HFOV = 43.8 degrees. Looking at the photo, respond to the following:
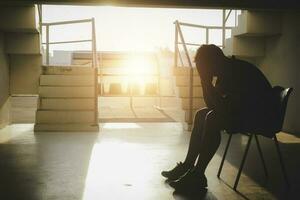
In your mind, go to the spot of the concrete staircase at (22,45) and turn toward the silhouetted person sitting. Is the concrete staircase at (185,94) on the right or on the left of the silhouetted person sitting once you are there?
left

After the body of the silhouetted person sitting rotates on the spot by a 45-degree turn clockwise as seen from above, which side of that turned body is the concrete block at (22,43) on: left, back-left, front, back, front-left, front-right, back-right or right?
front

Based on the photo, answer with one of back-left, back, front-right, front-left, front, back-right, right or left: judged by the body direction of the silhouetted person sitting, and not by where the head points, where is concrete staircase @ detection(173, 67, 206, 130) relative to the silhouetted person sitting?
right

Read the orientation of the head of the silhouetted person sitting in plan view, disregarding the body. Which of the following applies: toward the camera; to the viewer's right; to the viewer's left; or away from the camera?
to the viewer's left

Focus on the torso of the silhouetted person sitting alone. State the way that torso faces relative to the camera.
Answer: to the viewer's left

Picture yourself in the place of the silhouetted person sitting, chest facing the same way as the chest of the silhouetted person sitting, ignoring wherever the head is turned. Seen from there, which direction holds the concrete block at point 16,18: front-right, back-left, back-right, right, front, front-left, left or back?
front-right

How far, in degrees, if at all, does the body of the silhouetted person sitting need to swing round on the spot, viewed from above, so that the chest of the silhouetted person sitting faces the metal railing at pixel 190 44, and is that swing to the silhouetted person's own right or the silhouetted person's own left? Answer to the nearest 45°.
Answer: approximately 90° to the silhouetted person's own right

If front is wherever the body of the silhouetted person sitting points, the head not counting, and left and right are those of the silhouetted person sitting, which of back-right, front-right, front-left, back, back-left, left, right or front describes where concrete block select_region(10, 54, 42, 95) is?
front-right

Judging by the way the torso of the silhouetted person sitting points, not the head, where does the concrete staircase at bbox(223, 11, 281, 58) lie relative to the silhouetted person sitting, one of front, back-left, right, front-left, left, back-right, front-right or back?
right
